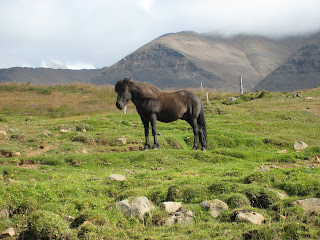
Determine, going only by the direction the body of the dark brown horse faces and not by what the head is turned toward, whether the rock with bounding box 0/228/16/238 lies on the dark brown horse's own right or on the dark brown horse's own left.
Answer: on the dark brown horse's own left

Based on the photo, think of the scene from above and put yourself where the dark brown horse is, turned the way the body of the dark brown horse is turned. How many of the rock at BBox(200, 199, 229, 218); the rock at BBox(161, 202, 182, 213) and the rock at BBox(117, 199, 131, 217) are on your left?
3

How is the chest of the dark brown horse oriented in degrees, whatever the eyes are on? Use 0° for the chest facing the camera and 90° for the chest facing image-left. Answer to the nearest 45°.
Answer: approximately 90°

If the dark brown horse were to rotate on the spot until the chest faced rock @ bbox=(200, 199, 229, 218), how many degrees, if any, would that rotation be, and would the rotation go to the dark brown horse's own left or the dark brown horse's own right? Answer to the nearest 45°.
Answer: approximately 90° to the dark brown horse's own left

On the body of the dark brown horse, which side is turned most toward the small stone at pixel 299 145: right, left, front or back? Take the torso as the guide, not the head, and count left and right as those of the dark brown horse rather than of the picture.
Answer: back

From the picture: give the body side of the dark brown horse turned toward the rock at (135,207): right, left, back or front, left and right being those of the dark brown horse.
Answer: left

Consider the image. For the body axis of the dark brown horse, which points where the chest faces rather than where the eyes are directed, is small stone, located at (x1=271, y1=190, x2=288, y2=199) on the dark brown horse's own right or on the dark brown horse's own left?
on the dark brown horse's own left

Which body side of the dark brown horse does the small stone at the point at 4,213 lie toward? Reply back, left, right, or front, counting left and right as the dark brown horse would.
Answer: left

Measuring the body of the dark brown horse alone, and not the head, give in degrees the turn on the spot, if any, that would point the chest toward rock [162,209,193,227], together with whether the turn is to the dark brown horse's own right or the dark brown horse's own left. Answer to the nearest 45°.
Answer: approximately 90° to the dark brown horse's own left

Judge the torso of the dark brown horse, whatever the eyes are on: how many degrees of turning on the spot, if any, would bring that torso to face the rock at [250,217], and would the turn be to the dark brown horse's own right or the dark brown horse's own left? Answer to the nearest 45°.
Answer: approximately 90° to the dark brown horse's own left

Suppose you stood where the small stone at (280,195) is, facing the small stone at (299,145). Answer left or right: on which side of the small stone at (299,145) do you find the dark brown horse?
left

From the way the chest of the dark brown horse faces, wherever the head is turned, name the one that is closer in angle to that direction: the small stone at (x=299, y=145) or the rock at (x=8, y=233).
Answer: the rock
